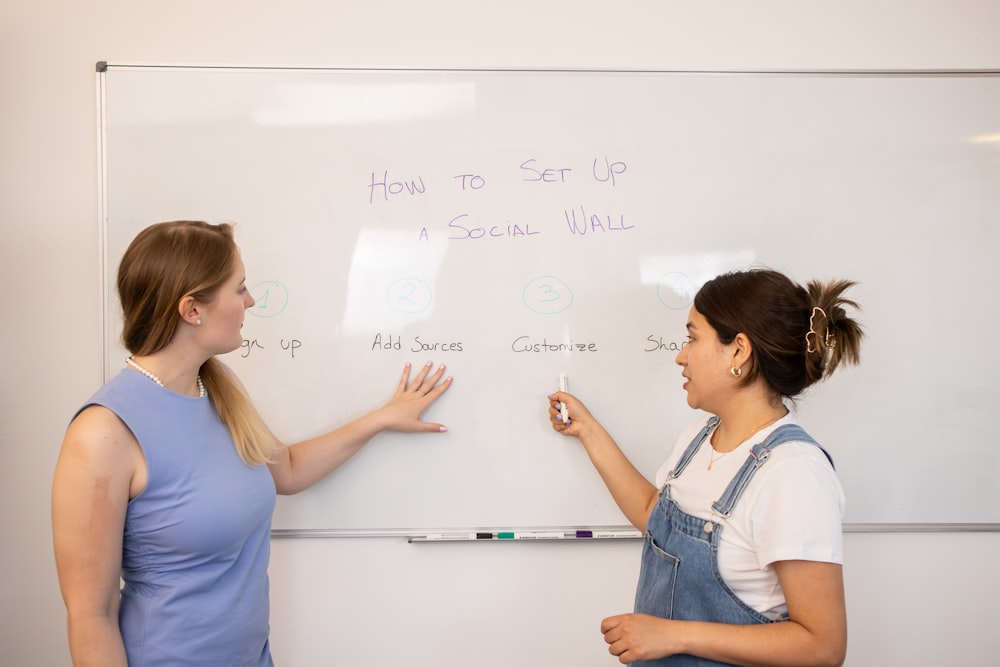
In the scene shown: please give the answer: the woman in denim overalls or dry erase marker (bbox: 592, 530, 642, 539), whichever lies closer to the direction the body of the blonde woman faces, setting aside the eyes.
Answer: the woman in denim overalls

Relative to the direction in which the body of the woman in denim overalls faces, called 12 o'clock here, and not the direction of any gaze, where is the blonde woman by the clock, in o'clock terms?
The blonde woman is roughly at 1 o'clock from the woman in denim overalls.

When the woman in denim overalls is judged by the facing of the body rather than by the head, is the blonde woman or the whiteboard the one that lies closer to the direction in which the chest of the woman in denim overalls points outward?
the blonde woman

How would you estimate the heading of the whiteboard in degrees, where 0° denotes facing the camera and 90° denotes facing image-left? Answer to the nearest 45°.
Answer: approximately 0°

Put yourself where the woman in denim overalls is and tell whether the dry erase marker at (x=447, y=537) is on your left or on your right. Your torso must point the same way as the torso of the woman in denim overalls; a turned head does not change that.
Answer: on your right

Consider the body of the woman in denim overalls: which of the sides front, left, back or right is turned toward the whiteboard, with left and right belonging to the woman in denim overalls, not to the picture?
right

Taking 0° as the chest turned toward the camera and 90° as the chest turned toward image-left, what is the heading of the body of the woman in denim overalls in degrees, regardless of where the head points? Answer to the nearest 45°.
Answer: approximately 45°

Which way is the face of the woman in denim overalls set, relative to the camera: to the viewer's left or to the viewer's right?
to the viewer's left

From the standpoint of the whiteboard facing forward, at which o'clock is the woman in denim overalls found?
The woman in denim overalls is roughly at 11 o'clock from the whiteboard.

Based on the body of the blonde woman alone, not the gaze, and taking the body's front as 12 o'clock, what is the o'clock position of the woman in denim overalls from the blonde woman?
The woman in denim overalls is roughly at 11 o'clock from the blonde woman.
